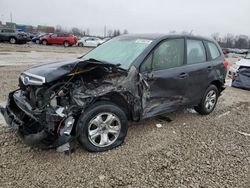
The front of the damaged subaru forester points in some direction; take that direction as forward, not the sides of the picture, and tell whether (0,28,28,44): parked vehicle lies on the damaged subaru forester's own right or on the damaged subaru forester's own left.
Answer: on the damaged subaru forester's own right

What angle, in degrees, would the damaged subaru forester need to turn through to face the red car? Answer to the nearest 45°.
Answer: approximately 135° to its right

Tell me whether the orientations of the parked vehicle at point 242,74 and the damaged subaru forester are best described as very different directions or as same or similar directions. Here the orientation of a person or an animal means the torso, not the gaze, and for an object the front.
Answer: same or similar directions

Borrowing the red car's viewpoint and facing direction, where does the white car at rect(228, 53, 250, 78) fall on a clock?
The white car is roughly at 7 o'clock from the red car.

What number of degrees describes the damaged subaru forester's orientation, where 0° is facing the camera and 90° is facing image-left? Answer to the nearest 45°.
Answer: approximately 45°

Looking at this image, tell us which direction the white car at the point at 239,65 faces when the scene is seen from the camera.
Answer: facing the viewer and to the left of the viewer

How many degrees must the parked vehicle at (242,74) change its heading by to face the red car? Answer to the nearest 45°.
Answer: approximately 90° to its right

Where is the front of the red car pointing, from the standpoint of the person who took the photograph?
facing away from the viewer and to the left of the viewer

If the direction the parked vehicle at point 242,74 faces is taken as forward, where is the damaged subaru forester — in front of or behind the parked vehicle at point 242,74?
in front

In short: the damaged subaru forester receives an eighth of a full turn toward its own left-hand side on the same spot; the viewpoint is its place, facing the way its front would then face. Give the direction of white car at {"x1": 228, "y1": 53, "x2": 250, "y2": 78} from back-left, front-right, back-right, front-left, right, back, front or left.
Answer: back-left

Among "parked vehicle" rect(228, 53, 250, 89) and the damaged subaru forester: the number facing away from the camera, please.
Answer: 0
